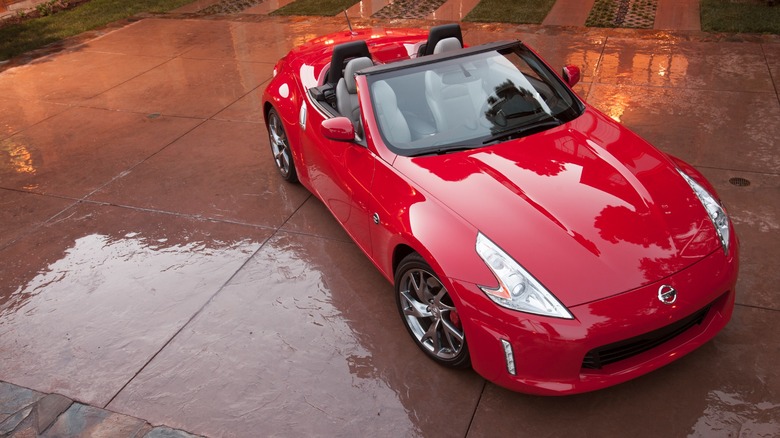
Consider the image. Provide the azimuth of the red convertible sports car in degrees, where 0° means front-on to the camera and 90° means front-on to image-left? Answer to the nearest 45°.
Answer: approximately 315°
